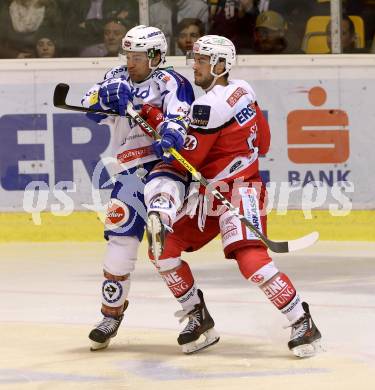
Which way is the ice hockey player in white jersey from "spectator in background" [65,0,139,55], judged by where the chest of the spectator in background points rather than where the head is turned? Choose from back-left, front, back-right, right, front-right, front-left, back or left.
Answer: front

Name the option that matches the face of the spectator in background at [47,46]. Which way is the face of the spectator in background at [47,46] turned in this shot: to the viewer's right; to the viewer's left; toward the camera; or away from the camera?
toward the camera

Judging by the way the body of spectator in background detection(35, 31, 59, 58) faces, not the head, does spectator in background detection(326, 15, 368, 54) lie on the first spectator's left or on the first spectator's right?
on the first spectator's left

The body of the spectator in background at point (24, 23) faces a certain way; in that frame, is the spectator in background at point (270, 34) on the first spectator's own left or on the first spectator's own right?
on the first spectator's own left

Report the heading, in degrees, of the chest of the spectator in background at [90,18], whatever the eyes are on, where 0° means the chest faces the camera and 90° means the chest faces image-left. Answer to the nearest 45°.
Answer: approximately 0°

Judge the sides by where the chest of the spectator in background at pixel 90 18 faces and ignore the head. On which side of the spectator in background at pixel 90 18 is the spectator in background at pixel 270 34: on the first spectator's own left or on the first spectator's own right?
on the first spectator's own left

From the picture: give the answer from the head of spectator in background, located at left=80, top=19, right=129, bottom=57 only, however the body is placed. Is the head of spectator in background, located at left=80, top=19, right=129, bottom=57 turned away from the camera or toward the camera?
toward the camera

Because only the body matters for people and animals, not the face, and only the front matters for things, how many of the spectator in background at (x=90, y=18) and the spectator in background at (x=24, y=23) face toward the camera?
2

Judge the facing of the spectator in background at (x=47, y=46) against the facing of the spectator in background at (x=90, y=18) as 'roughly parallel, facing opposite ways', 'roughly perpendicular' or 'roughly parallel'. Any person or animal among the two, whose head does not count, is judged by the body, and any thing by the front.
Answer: roughly parallel

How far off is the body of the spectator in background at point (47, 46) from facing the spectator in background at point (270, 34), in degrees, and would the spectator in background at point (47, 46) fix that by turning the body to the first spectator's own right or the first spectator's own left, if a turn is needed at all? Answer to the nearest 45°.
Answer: approximately 90° to the first spectator's own left

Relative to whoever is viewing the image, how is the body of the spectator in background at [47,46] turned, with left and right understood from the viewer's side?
facing the viewer

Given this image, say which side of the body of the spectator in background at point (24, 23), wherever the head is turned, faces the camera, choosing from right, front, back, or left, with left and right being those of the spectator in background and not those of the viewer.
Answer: front

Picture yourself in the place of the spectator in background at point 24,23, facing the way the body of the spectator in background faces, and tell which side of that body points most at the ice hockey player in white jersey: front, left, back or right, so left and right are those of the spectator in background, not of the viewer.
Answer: front
